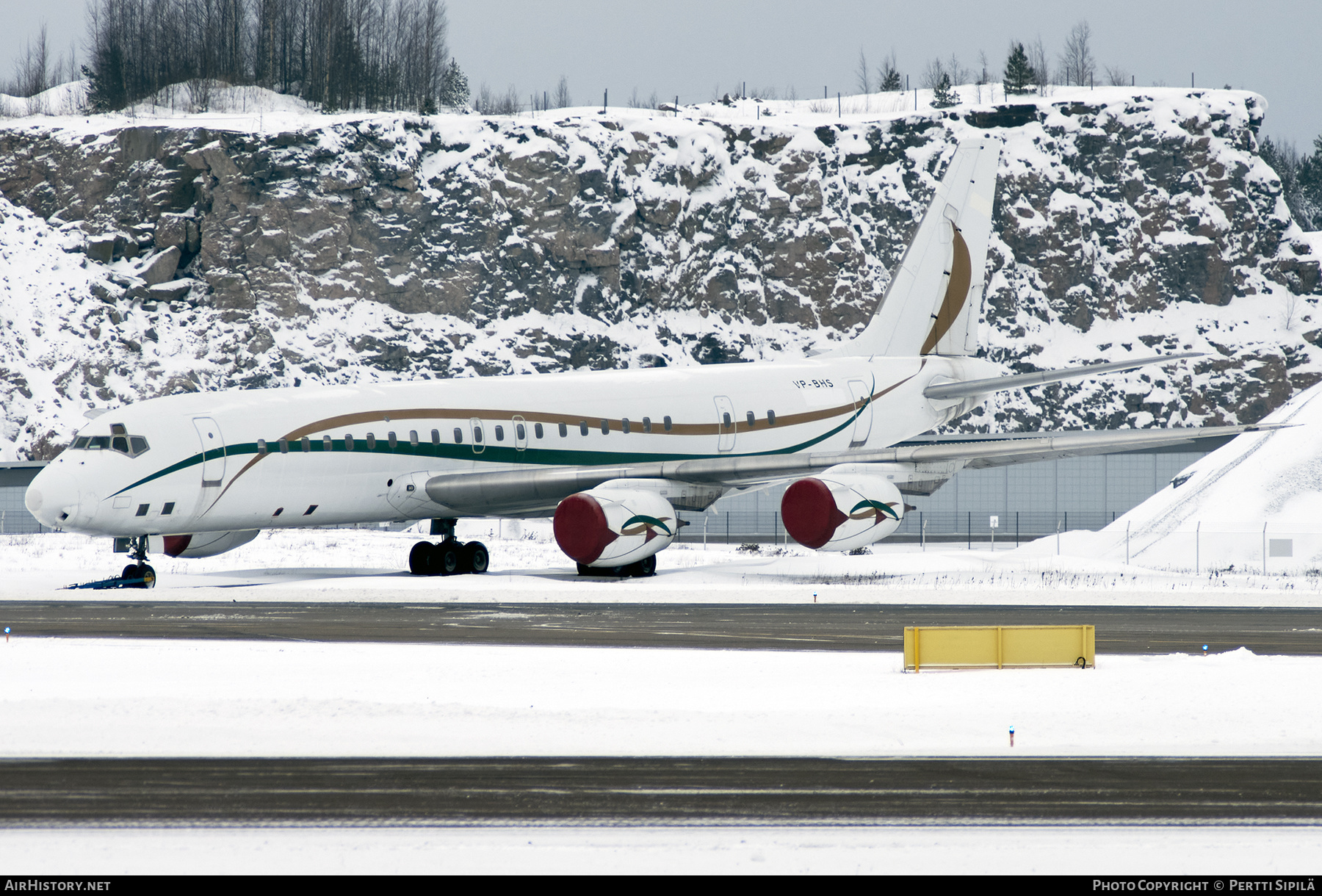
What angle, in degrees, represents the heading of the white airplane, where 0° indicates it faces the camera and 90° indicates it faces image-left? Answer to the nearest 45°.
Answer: approximately 45°
